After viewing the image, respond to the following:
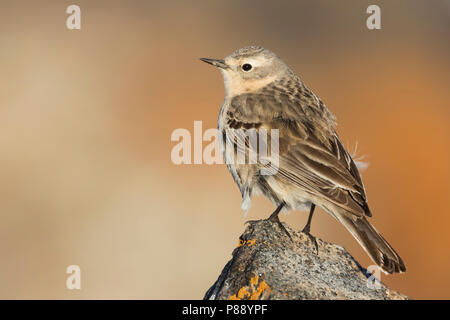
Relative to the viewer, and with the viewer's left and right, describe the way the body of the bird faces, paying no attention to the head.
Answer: facing to the left of the viewer
